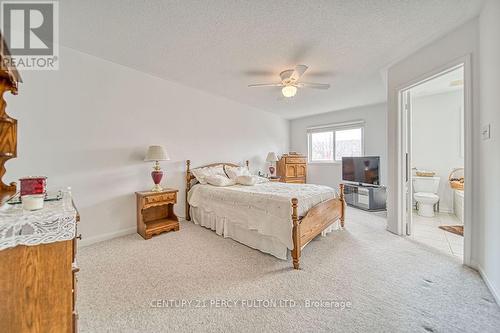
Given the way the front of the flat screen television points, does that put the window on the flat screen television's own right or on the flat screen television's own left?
on the flat screen television's own right

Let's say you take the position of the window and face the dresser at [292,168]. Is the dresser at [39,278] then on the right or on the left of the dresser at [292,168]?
left

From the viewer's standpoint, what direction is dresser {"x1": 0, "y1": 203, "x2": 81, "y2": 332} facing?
to the viewer's right

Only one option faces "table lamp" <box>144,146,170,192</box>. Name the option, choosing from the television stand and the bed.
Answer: the television stand

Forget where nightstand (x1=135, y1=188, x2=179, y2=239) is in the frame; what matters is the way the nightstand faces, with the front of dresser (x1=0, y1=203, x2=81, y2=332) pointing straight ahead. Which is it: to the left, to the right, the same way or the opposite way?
to the right

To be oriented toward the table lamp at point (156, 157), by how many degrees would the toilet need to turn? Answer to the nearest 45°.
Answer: approximately 45° to its right
